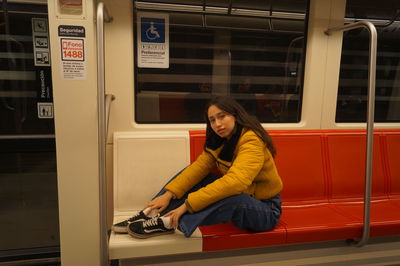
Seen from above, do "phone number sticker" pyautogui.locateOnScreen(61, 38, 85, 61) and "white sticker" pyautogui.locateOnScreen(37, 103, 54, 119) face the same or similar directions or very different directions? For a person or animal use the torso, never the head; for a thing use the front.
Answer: same or similar directions

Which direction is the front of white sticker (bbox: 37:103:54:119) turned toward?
toward the camera

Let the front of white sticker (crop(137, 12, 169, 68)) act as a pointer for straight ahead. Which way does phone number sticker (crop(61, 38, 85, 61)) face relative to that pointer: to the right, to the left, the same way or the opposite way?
the same way

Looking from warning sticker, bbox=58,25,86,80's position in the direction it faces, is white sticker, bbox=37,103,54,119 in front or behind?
behind

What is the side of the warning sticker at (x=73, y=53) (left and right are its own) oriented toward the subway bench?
left

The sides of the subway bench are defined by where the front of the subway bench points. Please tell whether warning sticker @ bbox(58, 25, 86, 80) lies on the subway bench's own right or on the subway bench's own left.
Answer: on the subway bench's own right

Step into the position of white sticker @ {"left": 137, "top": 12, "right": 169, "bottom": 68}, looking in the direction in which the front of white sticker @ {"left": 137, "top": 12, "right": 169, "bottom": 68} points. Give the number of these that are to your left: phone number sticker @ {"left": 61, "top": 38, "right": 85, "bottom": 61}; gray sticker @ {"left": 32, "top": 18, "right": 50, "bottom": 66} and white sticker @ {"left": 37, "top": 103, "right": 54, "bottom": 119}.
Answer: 0

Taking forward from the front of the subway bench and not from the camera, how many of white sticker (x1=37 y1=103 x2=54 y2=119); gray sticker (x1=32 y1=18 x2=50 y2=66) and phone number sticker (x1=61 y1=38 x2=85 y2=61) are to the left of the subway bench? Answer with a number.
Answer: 0

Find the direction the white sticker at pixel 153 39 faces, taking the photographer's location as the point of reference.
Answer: facing the viewer

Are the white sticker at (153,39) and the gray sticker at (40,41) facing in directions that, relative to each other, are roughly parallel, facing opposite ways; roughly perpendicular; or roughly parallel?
roughly parallel

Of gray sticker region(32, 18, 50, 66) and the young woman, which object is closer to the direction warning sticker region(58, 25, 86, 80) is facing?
the young woman

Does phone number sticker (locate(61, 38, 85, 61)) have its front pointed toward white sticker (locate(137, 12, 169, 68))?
no

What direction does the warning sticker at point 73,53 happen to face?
toward the camera

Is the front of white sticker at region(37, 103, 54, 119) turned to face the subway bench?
no
